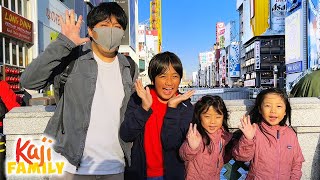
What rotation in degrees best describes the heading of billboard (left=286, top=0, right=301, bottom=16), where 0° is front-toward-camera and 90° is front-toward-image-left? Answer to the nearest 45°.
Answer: approximately 45°

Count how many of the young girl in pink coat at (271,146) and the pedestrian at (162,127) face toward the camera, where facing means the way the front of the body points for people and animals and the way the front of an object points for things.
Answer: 2

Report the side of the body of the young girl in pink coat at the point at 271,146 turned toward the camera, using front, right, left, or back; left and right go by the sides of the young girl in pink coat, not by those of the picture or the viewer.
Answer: front

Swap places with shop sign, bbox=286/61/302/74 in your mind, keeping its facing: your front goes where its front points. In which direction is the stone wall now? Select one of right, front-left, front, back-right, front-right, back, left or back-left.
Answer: front-left

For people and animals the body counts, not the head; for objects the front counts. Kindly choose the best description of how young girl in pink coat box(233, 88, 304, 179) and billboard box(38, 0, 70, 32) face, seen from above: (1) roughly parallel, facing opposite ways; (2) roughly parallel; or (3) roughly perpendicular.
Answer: roughly perpendicular

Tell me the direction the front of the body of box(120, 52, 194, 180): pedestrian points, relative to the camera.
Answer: toward the camera

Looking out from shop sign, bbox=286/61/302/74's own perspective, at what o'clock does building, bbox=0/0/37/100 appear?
The building is roughly at 11 o'clock from the shop sign.

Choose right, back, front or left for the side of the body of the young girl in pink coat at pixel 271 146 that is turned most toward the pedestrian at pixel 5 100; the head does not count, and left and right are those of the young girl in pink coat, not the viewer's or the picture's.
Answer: right

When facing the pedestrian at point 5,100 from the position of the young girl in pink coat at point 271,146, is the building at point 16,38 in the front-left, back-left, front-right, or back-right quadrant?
front-right

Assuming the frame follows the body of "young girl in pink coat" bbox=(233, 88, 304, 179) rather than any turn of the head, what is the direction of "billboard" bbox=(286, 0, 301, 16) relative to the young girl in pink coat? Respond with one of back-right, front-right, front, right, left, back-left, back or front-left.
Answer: back

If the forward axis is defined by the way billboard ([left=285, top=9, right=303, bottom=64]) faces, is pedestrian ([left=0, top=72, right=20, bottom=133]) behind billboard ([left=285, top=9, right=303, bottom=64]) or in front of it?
in front

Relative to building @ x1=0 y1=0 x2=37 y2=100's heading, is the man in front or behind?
in front
